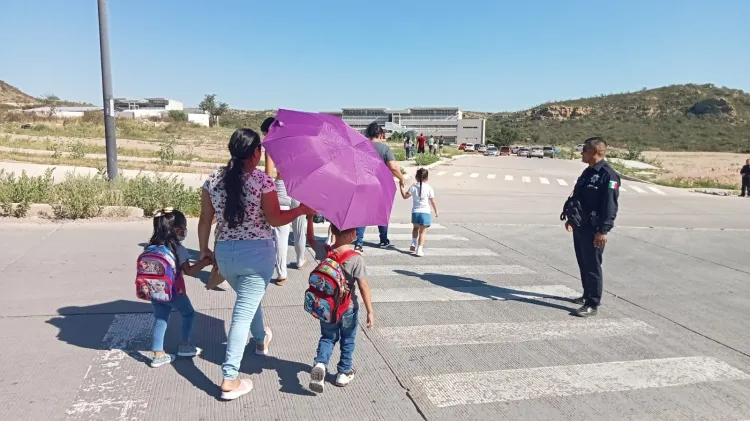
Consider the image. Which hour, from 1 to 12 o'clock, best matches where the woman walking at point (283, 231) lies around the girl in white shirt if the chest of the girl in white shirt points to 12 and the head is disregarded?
The woman walking is roughly at 7 o'clock from the girl in white shirt.

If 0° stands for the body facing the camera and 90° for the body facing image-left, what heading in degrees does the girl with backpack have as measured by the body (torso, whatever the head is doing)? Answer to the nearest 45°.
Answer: approximately 225°

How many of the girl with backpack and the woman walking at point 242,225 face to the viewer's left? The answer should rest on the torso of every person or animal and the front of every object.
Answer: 0

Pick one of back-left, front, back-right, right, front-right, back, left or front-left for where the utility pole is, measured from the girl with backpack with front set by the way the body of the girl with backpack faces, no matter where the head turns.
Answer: front-left

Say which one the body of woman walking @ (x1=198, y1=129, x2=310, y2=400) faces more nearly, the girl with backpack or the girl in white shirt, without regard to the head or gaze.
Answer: the girl in white shirt

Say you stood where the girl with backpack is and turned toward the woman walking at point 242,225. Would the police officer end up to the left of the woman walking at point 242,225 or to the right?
left

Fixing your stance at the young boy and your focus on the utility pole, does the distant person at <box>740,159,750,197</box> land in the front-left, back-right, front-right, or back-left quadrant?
front-right

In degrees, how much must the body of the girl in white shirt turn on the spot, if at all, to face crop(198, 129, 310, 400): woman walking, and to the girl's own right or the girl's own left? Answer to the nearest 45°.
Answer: approximately 180°

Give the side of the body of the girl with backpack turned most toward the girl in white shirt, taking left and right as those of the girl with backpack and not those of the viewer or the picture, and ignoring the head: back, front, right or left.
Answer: front

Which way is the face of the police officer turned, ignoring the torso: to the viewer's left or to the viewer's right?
to the viewer's left

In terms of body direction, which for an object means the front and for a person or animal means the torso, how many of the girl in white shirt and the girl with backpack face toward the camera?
0

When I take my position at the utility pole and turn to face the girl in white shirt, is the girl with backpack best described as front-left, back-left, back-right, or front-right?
front-right

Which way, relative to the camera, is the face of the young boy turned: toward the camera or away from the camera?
away from the camera

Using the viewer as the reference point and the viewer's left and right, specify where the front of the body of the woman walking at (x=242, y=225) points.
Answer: facing away from the viewer and to the right of the viewer

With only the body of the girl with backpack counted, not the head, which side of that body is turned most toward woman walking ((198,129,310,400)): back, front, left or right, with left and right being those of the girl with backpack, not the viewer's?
right

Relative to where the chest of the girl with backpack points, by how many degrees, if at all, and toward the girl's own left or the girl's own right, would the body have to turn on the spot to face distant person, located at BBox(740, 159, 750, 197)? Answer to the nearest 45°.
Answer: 0° — they already face them

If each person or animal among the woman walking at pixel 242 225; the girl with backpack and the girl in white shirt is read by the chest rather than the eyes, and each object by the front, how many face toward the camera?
0

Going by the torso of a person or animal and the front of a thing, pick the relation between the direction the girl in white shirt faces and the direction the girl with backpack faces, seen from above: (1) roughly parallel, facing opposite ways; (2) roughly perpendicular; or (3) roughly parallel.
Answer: roughly parallel

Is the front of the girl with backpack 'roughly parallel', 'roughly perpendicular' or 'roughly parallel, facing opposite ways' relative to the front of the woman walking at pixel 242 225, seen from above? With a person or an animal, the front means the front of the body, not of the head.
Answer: roughly parallel

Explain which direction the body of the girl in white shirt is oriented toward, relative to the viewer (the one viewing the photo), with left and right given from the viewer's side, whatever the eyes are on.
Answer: facing away from the viewer

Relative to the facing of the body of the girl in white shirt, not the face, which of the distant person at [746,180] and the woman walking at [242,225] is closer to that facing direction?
the distant person
